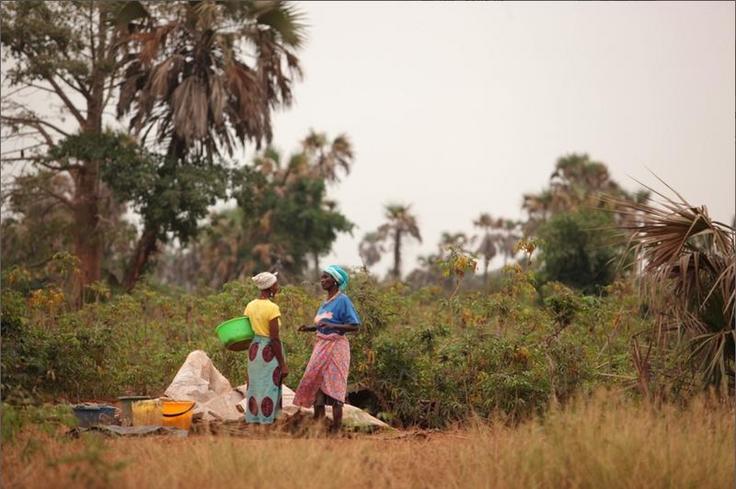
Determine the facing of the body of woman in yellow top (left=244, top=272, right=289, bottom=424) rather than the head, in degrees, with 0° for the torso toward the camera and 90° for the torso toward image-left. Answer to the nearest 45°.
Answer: approximately 225°

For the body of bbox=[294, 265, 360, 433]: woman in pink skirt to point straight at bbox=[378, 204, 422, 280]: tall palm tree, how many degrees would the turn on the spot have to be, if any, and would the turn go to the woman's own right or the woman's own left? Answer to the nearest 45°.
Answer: approximately 135° to the woman's own right

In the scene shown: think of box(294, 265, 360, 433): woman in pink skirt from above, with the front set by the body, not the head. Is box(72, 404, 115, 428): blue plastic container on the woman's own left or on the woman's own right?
on the woman's own right

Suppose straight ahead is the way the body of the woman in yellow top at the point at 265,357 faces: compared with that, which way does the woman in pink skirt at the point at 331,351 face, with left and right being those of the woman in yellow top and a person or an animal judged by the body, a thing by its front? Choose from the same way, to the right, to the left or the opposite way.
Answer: the opposite way

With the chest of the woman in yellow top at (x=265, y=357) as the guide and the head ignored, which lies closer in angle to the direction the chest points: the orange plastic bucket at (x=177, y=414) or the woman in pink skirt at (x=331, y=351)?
the woman in pink skirt

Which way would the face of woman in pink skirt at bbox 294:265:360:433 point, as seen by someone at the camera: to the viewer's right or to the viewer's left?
to the viewer's left
